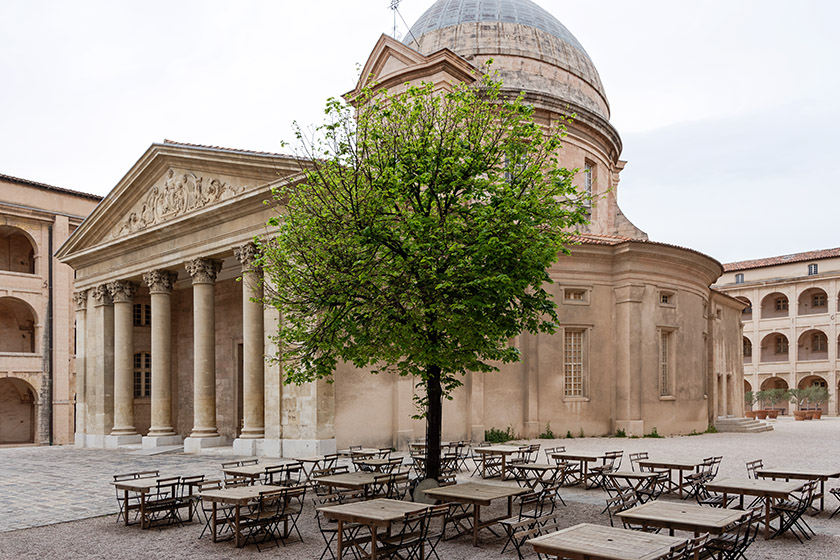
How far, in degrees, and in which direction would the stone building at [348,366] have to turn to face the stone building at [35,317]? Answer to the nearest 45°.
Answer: approximately 90° to its right

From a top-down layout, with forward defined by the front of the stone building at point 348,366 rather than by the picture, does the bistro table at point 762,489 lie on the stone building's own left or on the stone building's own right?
on the stone building's own left

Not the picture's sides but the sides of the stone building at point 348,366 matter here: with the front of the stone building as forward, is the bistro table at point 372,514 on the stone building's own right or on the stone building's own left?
on the stone building's own left

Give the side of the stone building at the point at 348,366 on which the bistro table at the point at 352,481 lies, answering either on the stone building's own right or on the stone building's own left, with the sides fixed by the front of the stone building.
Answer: on the stone building's own left

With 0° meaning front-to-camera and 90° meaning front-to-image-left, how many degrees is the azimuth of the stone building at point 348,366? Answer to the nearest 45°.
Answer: approximately 45°

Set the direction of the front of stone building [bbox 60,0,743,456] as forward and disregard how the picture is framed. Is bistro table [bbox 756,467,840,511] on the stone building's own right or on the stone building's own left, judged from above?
on the stone building's own left
